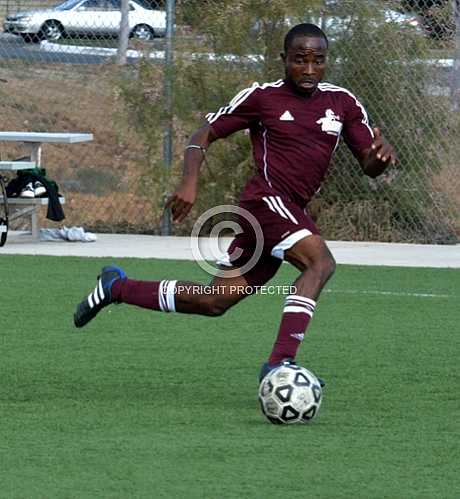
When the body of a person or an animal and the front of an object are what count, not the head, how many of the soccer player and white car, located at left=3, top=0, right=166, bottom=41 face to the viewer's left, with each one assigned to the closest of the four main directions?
1

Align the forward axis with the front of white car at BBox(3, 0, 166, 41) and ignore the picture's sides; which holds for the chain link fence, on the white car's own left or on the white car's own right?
on the white car's own left

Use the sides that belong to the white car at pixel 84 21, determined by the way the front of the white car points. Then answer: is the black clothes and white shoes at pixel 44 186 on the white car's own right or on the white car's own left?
on the white car's own left

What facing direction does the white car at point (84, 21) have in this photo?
to the viewer's left

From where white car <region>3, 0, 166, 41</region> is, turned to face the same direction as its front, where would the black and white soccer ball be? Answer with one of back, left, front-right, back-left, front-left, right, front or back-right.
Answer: left

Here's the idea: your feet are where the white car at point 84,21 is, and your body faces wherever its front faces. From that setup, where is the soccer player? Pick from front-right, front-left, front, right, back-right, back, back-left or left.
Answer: left
